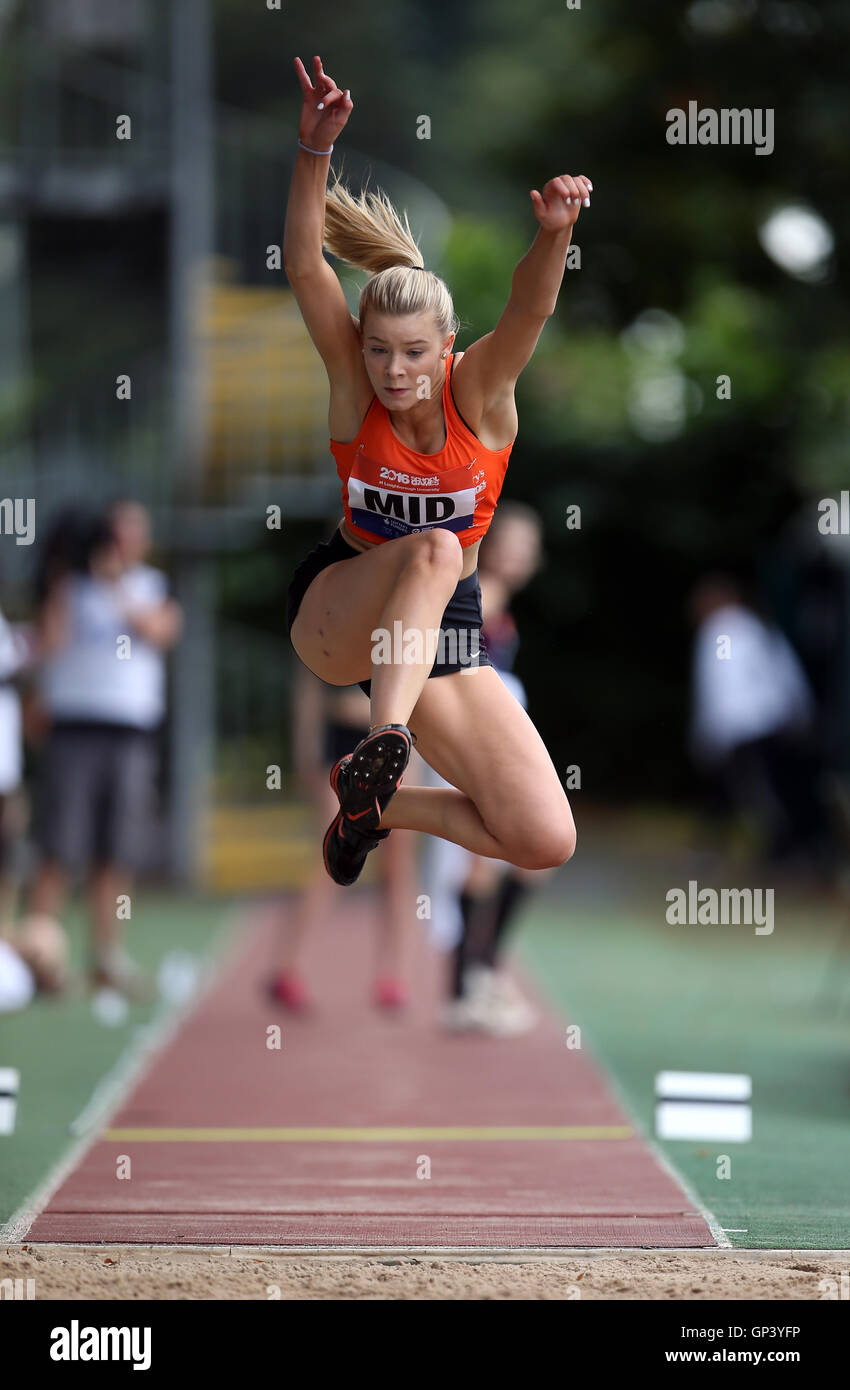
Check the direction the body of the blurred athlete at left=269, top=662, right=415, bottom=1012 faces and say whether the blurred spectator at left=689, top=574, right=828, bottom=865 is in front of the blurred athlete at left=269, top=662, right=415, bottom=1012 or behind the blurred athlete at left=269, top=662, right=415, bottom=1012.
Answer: behind
